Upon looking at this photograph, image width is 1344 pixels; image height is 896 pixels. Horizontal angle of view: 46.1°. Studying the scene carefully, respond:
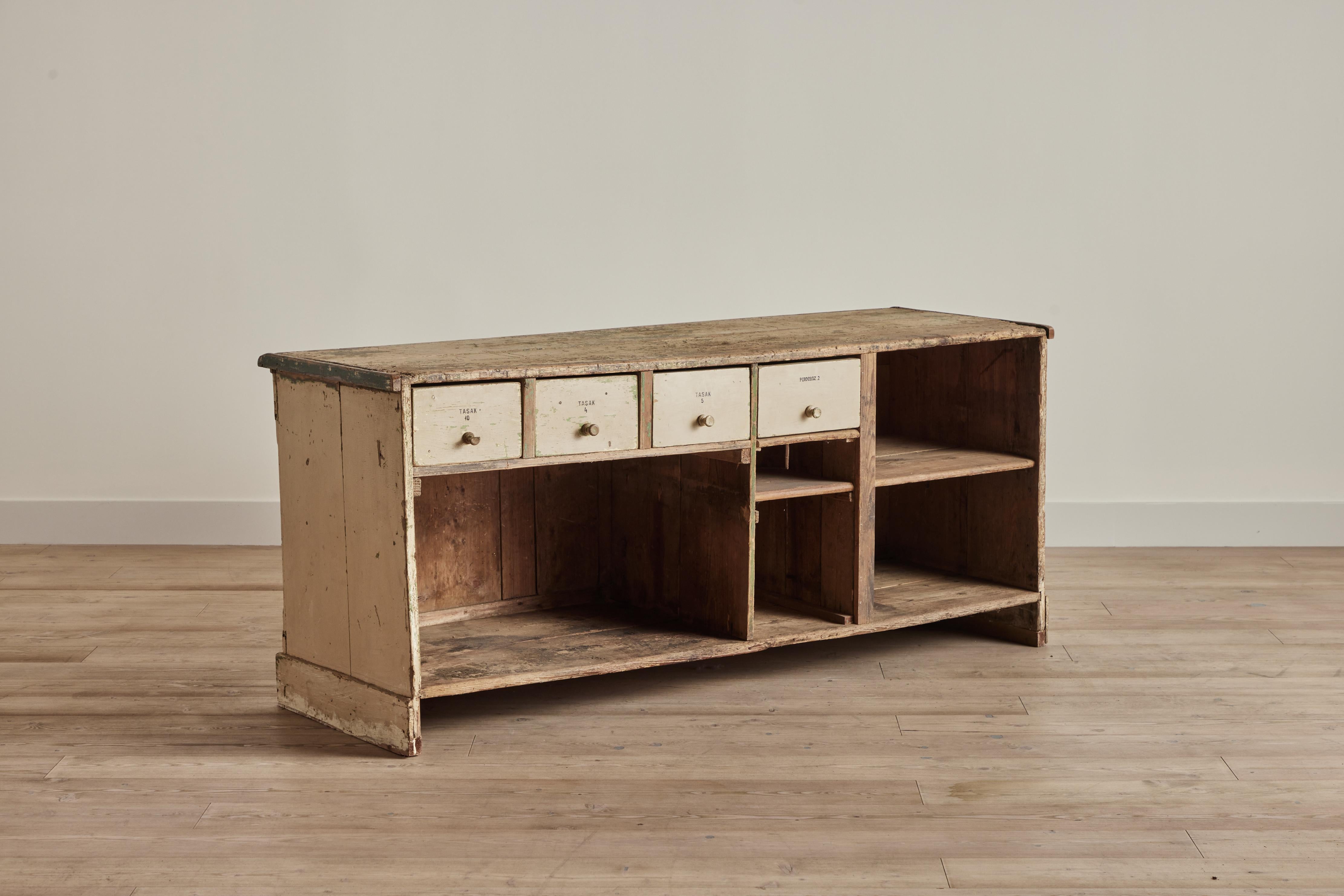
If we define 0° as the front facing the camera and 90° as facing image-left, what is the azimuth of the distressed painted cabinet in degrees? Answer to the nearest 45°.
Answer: approximately 315°
